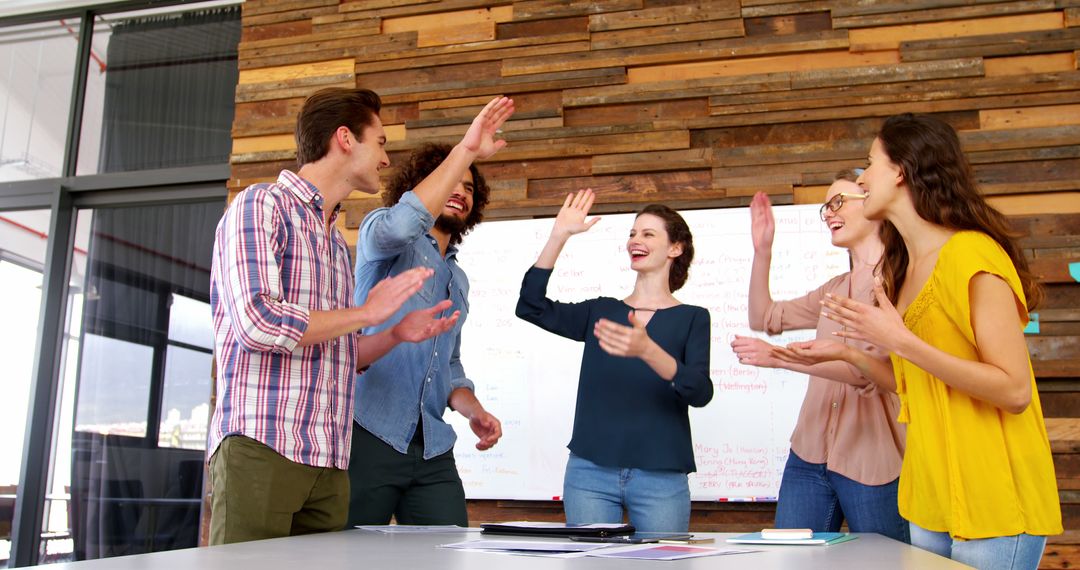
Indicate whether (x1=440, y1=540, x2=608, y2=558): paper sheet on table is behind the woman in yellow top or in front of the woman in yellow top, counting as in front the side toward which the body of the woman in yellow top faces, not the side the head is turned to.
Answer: in front

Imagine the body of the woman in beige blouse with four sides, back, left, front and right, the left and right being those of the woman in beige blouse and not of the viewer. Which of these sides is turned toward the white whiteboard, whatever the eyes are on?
right

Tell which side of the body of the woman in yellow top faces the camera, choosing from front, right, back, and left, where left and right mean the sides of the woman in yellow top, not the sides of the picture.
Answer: left

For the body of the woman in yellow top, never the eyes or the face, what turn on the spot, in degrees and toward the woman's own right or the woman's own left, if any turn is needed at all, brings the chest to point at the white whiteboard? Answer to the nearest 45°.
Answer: approximately 45° to the woman's own right

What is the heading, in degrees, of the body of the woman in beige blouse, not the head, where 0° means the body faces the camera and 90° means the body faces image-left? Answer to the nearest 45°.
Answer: approximately 45°

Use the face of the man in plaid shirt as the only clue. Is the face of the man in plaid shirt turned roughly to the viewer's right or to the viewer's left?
to the viewer's right

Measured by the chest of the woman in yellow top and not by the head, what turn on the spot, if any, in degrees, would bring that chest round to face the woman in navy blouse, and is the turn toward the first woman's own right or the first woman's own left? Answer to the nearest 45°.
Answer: approximately 45° to the first woman's own right

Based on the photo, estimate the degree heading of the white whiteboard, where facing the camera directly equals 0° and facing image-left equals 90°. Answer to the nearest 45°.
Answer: approximately 0°

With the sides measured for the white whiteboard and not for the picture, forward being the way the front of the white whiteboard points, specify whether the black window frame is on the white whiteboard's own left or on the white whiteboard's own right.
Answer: on the white whiteboard's own right

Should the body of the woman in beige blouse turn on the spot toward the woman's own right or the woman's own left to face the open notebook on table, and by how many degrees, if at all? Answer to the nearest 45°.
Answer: approximately 45° to the woman's own left

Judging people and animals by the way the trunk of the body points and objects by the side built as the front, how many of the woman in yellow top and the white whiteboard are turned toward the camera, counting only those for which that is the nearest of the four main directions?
1

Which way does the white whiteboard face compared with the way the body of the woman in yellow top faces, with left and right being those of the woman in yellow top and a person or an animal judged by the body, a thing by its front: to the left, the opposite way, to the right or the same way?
to the left

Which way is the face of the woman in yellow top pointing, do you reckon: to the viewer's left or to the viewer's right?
to the viewer's left

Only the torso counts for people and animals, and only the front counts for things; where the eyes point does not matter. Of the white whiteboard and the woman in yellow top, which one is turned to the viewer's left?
the woman in yellow top
